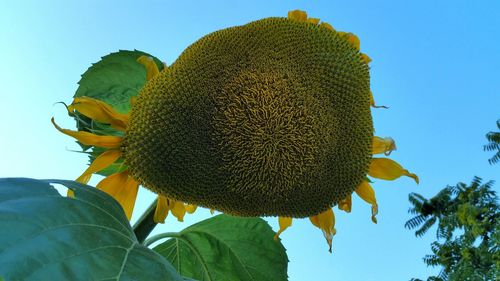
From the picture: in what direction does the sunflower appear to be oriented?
toward the camera
